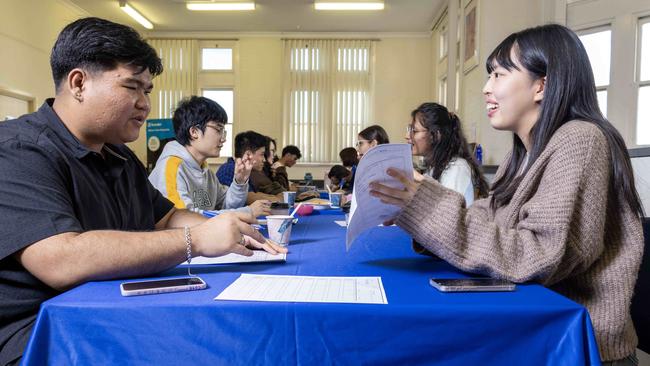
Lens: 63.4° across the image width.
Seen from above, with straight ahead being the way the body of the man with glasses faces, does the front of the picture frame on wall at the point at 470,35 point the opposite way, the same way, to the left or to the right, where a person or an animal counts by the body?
the opposite way

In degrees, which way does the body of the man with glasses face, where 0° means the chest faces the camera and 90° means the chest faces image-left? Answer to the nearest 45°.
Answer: approximately 315°

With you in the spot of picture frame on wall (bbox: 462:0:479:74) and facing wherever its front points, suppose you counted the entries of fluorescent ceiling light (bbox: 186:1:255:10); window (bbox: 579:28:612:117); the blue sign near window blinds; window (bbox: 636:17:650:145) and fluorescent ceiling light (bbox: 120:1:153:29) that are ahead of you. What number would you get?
3

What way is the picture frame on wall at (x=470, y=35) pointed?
to the viewer's left

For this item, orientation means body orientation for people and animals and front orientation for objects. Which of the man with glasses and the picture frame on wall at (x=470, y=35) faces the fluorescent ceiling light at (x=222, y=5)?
the picture frame on wall

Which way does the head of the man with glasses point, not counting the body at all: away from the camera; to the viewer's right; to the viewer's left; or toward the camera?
to the viewer's right

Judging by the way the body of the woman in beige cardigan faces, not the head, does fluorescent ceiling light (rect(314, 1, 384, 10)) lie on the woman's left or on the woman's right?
on the woman's right

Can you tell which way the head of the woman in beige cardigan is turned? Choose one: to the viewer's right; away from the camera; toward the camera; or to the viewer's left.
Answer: to the viewer's left

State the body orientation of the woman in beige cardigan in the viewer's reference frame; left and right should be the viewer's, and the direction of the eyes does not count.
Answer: facing to the left of the viewer

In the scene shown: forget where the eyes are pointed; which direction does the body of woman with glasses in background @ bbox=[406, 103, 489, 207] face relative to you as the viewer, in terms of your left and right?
facing to the left of the viewer

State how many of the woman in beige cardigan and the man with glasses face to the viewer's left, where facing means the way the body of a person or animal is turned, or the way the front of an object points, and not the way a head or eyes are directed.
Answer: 1

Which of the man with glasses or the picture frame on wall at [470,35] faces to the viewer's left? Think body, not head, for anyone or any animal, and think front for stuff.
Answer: the picture frame on wall

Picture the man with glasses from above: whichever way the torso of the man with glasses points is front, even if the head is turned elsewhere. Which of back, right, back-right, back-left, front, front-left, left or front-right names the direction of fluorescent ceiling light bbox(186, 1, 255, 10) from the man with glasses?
back-left
